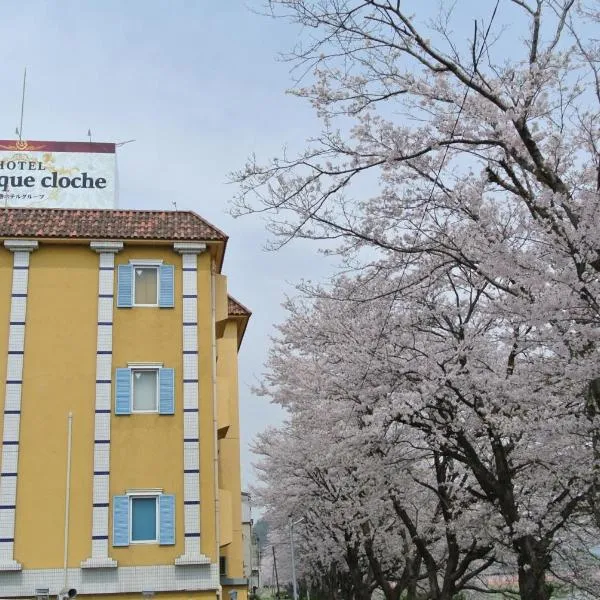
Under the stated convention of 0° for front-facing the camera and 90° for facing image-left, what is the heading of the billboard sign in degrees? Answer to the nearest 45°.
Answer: approximately 0°

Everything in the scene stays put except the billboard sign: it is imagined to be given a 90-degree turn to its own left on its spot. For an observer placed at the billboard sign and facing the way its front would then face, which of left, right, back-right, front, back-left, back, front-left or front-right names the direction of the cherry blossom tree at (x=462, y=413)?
front-right
